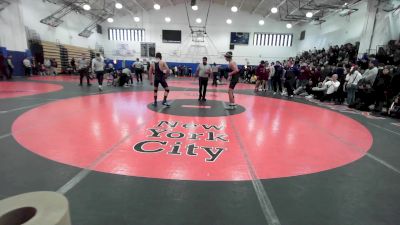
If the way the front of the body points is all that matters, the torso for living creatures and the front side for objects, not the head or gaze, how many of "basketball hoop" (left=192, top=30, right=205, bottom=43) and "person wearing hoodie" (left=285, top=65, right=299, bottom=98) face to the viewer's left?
1

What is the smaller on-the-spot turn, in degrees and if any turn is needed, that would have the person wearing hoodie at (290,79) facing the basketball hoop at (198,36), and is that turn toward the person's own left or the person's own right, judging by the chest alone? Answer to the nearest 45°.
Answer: approximately 45° to the person's own right

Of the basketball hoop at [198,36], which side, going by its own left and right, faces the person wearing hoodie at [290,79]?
front

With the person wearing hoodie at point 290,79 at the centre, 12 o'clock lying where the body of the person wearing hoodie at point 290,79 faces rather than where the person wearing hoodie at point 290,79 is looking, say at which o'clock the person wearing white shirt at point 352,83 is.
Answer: the person wearing white shirt at point 352,83 is roughly at 7 o'clock from the person wearing hoodie at point 290,79.

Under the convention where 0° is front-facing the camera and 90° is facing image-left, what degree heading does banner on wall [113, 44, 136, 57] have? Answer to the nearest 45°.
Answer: approximately 0°

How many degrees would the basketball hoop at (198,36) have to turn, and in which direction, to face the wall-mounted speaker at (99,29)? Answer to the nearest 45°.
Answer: approximately 90° to its right

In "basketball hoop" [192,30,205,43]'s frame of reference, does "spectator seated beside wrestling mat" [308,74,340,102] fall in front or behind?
in front

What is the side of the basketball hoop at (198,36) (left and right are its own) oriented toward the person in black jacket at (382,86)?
front

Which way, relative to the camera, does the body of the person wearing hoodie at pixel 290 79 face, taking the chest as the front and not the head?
to the viewer's left
